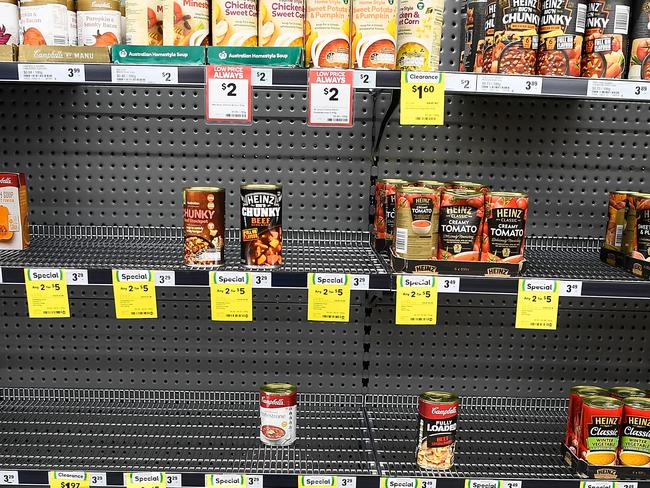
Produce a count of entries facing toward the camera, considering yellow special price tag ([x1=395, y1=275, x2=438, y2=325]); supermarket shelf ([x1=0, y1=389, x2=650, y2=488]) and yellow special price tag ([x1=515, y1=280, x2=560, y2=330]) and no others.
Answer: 3

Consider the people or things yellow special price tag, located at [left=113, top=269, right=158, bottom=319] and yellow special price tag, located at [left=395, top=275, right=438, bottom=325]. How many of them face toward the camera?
2

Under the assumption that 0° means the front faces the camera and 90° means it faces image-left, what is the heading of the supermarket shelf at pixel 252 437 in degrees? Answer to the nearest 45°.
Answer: approximately 0°
